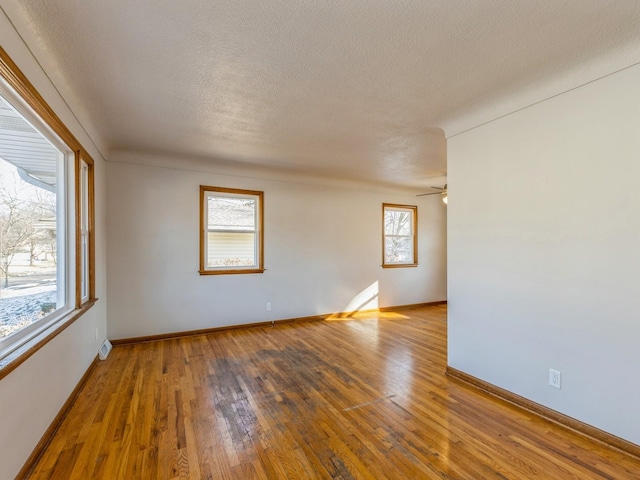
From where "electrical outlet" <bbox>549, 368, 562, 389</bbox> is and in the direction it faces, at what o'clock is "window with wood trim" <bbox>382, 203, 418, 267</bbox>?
The window with wood trim is roughly at 3 o'clock from the electrical outlet.

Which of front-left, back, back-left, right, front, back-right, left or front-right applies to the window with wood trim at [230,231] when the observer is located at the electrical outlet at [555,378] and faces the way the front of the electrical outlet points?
front-right

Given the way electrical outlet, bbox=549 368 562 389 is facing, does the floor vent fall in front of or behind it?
in front

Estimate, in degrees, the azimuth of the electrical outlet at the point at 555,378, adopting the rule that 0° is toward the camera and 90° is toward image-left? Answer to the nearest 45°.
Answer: approximately 45°

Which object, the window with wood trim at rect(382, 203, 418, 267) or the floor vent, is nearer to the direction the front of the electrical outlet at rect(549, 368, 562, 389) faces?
the floor vent

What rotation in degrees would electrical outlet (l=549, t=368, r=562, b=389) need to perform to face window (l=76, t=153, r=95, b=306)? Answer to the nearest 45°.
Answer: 0° — it already faces it
